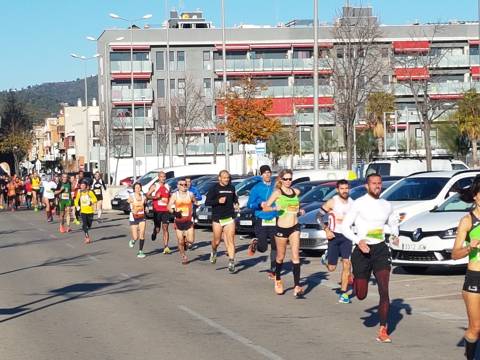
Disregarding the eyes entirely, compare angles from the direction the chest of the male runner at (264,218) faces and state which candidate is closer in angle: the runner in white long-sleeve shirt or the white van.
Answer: the runner in white long-sleeve shirt

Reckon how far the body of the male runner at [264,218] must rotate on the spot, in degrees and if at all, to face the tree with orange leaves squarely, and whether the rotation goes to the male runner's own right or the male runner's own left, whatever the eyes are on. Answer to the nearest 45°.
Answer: approximately 135° to the male runner's own left

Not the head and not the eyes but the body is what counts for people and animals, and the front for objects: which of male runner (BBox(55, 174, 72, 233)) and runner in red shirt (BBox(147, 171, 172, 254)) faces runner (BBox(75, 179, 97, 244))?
the male runner

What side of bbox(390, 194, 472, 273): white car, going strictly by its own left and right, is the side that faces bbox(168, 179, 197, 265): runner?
right

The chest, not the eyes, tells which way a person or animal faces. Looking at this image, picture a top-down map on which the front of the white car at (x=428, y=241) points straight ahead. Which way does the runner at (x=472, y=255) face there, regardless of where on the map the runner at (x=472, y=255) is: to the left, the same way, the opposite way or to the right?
to the left

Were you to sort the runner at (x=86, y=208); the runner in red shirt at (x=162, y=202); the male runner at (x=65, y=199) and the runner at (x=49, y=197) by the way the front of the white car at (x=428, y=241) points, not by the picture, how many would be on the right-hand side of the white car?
4

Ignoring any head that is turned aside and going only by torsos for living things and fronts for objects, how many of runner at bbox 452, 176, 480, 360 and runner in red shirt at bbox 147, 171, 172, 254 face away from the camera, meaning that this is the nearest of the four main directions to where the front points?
0

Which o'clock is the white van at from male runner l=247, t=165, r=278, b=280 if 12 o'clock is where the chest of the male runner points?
The white van is roughly at 8 o'clock from the male runner.

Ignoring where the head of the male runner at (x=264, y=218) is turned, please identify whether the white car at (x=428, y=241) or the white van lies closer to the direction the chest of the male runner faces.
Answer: the white car

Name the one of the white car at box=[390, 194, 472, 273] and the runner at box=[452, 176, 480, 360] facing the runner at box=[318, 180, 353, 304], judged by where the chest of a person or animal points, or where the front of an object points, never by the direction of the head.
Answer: the white car

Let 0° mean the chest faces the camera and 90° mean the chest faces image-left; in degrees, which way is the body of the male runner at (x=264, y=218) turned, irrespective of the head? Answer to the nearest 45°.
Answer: approximately 315°

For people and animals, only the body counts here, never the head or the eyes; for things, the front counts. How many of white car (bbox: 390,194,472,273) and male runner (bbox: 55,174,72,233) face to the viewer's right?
0

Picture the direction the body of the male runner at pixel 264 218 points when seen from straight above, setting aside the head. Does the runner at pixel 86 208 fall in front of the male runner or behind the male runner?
behind

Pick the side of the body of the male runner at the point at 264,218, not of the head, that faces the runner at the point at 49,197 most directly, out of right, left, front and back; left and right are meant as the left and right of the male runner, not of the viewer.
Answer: back
